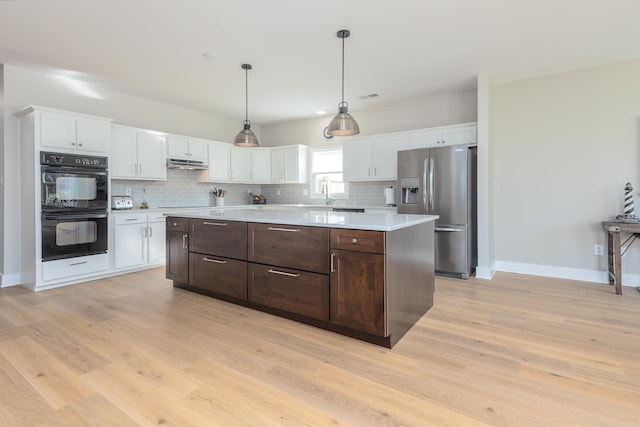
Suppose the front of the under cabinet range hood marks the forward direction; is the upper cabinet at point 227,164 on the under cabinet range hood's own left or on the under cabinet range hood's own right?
on the under cabinet range hood's own left

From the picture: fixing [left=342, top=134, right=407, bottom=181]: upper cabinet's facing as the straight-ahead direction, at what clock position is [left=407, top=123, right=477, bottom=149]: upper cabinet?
[left=407, top=123, right=477, bottom=149]: upper cabinet is roughly at 10 o'clock from [left=342, top=134, right=407, bottom=181]: upper cabinet.

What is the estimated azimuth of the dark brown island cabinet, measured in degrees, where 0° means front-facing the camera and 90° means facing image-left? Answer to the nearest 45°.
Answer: approximately 45°

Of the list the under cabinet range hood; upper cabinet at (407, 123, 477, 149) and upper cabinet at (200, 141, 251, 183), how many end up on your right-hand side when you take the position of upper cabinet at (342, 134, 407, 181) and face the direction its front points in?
2

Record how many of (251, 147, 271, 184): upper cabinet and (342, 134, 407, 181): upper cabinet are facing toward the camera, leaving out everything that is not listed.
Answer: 2

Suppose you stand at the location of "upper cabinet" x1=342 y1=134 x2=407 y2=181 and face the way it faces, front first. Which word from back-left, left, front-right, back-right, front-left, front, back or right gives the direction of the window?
back-right

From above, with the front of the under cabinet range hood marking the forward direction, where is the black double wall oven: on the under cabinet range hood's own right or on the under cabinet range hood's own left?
on the under cabinet range hood's own right

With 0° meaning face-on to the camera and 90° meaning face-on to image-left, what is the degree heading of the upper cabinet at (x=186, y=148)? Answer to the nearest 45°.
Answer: approximately 315°

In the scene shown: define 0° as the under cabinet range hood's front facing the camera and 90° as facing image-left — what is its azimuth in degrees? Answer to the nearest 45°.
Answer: approximately 315°

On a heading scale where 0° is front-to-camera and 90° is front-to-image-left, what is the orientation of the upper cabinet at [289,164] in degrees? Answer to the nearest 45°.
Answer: approximately 45°
